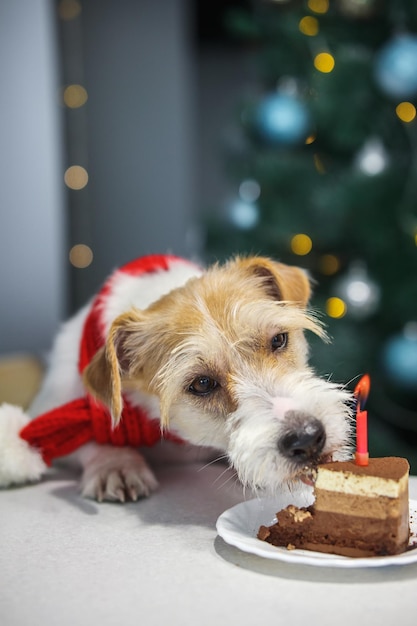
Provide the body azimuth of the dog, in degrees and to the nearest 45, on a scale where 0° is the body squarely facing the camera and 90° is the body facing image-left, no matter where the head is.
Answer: approximately 315°

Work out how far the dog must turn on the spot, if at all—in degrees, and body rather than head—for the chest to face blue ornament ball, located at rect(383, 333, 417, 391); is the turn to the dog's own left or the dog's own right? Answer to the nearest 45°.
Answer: approximately 90° to the dog's own left

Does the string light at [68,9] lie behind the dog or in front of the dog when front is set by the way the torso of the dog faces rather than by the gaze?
behind

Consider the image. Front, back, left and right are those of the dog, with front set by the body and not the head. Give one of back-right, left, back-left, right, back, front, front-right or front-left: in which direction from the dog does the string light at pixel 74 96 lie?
back-left

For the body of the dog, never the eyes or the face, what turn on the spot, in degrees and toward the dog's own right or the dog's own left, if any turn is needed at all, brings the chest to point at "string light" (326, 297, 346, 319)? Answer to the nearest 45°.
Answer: approximately 135° to the dog's own left

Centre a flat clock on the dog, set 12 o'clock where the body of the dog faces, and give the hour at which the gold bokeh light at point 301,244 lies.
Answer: The gold bokeh light is roughly at 8 o'clock from the dog.

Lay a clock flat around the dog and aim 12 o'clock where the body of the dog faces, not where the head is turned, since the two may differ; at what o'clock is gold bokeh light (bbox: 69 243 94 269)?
The gold bokeh light is roughly at 7 o'clock from the dog.

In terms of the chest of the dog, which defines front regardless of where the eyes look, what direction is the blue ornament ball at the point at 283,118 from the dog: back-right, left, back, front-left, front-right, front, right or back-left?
back-left
